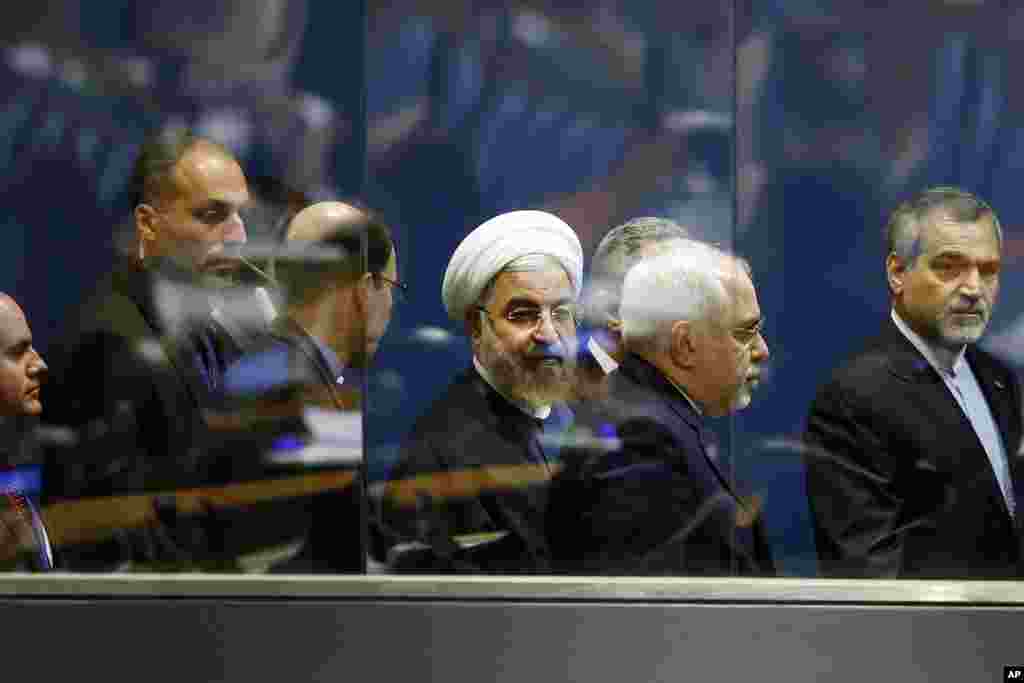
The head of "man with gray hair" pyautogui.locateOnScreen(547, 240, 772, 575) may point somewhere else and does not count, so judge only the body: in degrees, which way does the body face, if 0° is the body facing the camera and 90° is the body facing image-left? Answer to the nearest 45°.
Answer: approximately 270°

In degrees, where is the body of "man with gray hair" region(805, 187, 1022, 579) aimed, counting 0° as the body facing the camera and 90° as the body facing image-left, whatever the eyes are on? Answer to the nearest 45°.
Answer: approximately 315°

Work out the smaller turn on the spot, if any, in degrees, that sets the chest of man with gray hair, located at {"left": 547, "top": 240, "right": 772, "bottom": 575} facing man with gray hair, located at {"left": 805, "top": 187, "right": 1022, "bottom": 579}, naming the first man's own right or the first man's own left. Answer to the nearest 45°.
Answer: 0° — they already face them

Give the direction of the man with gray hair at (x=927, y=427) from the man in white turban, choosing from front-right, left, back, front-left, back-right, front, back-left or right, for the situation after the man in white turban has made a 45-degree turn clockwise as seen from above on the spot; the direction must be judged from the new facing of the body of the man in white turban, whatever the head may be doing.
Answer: left

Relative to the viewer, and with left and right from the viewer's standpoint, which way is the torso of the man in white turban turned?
facing the viewer and to the right of the viewer
